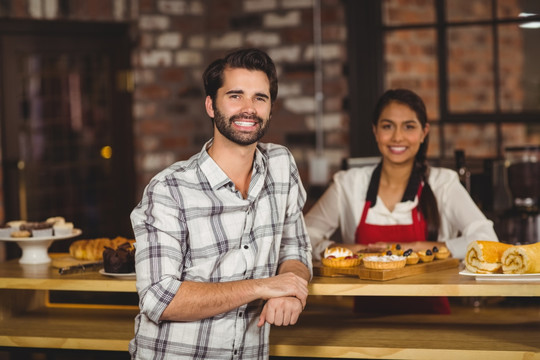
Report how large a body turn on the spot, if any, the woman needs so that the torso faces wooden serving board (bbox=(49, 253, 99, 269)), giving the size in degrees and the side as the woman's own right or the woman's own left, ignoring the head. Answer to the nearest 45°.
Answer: approximately 45° to the woman's own right

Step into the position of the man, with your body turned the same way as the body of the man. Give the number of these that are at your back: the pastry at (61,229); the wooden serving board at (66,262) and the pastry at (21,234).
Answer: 3

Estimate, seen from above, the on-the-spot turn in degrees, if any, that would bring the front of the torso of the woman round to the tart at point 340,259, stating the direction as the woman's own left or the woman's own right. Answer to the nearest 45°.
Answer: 0° — they already face it

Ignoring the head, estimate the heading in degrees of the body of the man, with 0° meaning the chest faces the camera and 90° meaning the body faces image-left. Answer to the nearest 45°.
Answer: approximately 315°

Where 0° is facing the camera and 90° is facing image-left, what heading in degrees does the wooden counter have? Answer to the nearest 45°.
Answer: approximately 0°

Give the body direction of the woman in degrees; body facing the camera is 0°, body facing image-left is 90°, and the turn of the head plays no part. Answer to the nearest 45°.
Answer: approximately 0°

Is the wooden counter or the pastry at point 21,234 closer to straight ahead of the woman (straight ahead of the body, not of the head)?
the wooden counter

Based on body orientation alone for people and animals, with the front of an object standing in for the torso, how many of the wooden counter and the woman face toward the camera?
2

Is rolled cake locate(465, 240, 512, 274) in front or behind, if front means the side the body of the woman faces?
in front

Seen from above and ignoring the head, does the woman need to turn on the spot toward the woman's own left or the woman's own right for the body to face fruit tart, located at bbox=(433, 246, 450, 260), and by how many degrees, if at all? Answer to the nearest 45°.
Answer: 0° — they already face it
